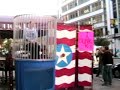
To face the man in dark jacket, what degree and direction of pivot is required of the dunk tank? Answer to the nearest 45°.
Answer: approximately 135° to its left

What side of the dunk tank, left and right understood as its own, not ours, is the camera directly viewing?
front

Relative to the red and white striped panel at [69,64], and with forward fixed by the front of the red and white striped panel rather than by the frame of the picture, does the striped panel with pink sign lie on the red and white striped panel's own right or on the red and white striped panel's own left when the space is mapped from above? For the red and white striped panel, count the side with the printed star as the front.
on the red and white striped panel's own left

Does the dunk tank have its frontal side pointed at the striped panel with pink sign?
no
